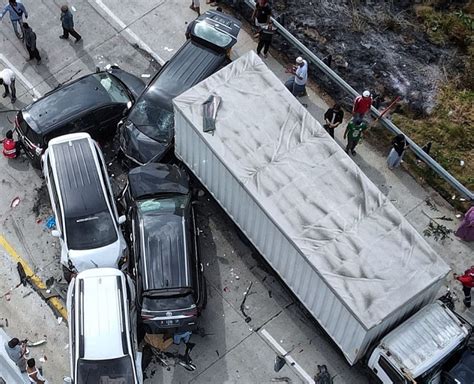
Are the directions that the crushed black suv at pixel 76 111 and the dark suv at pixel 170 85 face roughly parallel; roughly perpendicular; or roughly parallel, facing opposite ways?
roughly parallel, facing opposite ways

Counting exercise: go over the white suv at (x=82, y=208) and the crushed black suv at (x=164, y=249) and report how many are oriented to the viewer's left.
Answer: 0

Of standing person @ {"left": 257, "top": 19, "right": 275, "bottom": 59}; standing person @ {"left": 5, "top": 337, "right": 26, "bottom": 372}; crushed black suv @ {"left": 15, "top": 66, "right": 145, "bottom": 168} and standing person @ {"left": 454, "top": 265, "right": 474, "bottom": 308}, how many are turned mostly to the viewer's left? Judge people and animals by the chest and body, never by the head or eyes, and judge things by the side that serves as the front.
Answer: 1

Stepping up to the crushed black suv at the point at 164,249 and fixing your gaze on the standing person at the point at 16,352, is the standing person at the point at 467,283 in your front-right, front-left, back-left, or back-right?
back-left

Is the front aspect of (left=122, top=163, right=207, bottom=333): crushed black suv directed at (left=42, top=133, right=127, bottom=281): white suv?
no

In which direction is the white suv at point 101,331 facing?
toward the camera

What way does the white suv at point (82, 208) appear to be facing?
toward the camera

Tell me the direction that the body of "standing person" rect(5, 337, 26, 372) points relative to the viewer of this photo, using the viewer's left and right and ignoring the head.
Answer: facing away from the viewer and to the right of the viewer

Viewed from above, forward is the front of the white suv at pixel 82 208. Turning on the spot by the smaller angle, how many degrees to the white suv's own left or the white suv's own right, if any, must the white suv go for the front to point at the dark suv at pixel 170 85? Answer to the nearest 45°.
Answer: approximately 180°

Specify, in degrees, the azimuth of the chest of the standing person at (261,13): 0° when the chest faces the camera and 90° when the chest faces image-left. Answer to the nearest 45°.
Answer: approximately 45°

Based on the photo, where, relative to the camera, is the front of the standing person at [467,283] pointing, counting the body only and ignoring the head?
to the viewer's left

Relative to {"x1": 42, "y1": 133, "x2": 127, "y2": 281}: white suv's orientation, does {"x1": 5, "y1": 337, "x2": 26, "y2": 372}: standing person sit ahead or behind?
ahead

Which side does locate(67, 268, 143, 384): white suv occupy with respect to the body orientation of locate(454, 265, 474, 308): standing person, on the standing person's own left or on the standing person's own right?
on the standing person's own left

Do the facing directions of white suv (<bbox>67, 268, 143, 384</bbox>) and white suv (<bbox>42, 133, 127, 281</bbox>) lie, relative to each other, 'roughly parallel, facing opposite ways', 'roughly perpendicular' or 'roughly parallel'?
roughly parallel

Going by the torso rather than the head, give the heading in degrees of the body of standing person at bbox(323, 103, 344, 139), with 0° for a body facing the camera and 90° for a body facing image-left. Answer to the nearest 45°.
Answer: approximately 45°
